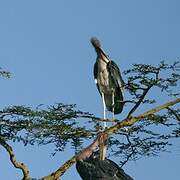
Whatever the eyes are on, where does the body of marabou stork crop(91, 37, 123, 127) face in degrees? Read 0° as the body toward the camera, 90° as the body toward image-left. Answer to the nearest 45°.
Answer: approximately 45°
